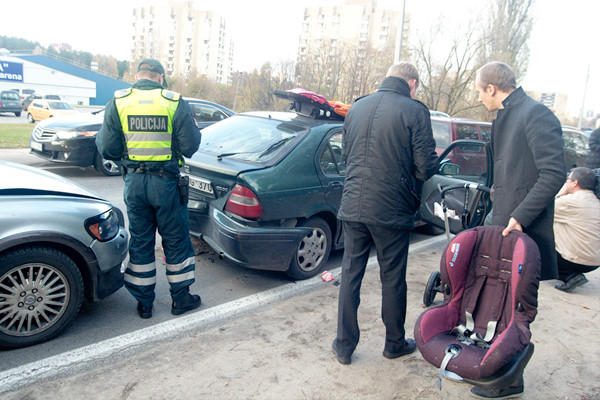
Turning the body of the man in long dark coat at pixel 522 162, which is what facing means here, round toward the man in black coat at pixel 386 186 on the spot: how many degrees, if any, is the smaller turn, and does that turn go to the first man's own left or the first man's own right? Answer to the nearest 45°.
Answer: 0° — they already face them

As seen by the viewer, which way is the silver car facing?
to the viewer's right

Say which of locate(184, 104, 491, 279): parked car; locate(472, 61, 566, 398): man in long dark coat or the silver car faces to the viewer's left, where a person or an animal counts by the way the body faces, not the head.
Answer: the man in long dark coat

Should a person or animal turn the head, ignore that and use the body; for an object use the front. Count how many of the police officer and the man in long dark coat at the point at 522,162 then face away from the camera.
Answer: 1

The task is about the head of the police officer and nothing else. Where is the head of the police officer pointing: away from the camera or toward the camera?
away from the camera

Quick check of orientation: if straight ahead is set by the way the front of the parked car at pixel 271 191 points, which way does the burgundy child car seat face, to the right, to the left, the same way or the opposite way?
the opposite way

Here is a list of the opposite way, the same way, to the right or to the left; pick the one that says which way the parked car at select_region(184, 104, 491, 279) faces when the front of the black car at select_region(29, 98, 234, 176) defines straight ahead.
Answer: the opposite way

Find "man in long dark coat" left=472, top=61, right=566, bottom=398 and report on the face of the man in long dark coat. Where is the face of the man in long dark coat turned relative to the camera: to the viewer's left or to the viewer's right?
to the viewer's left

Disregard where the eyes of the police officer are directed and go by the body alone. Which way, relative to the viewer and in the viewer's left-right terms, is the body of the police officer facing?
facing away from the viewer

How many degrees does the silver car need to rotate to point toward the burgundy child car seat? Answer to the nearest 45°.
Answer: approximately 45° to its right

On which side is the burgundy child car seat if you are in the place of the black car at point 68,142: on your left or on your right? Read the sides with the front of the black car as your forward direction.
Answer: on your left

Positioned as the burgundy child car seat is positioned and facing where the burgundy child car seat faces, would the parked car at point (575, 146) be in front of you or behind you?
behind

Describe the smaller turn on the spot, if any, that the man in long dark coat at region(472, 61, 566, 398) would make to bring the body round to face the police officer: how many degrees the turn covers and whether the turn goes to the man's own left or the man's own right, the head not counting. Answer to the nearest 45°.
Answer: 0° — they already face them

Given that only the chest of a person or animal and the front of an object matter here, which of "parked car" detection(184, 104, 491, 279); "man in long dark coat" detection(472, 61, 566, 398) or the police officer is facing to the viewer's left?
the man in long dark coat
